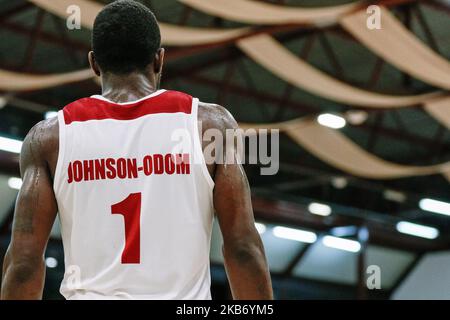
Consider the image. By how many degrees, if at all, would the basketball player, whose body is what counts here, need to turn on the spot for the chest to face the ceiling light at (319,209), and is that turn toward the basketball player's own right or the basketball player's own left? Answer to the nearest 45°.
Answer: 0° — they already face it

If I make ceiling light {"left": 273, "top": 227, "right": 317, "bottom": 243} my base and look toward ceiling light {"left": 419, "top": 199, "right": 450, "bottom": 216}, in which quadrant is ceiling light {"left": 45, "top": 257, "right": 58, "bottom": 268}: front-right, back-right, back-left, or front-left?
back-right

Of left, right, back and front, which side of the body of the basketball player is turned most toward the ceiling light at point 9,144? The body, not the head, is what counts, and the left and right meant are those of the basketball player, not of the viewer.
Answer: front

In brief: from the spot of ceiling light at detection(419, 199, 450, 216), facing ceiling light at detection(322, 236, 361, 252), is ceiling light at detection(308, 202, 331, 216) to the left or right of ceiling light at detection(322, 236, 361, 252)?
left

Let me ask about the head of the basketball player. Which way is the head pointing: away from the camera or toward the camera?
away from the camera

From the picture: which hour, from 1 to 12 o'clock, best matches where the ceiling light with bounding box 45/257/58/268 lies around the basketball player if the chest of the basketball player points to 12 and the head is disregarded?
The ceiling light is roughly at 12 o'clock from the basketball player.

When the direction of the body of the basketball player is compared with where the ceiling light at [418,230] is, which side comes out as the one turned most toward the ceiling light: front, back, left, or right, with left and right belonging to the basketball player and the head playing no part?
front

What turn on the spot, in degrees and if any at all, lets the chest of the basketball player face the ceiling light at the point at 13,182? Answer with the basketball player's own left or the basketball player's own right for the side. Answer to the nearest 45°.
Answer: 0° — they already face it

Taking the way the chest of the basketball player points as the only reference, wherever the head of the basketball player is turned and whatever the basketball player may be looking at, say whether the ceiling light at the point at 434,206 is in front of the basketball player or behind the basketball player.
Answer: in front

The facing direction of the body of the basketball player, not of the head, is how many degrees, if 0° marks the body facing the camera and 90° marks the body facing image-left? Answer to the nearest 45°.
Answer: approximately 180°

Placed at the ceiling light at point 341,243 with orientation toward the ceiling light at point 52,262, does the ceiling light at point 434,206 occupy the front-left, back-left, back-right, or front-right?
back-left

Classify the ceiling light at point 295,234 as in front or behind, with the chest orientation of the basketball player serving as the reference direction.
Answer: in front
